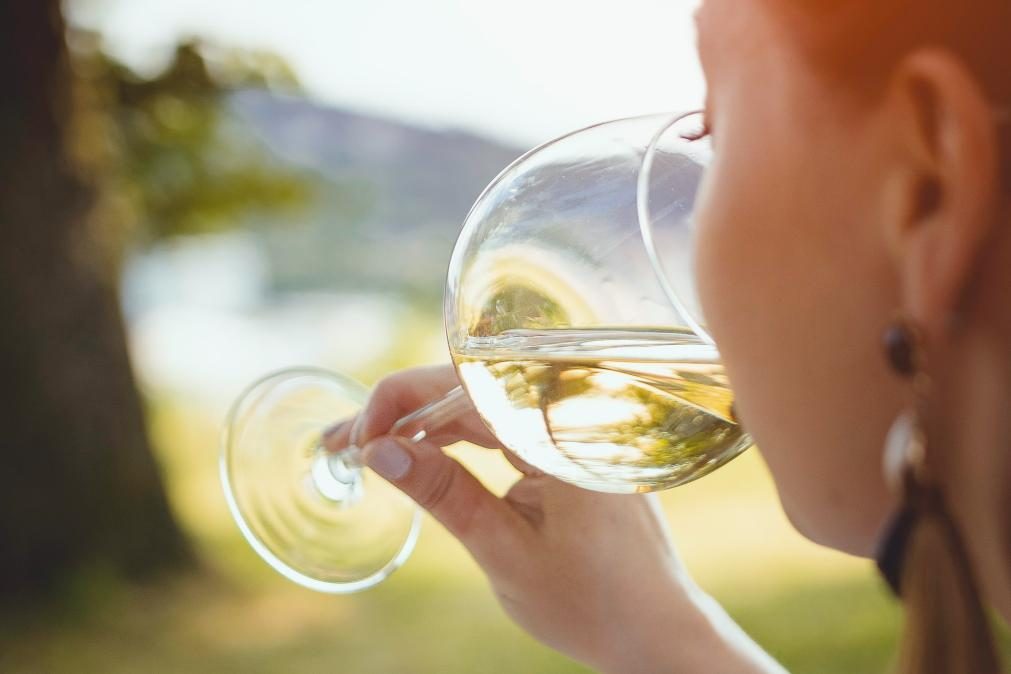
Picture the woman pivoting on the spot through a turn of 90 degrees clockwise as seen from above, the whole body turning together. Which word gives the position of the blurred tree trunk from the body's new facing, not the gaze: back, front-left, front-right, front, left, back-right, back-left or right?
left

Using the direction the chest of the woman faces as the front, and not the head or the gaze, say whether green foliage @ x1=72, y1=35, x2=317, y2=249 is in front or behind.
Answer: in front

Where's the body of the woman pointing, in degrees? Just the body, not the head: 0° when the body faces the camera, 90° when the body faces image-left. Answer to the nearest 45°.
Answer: approximately 135°
